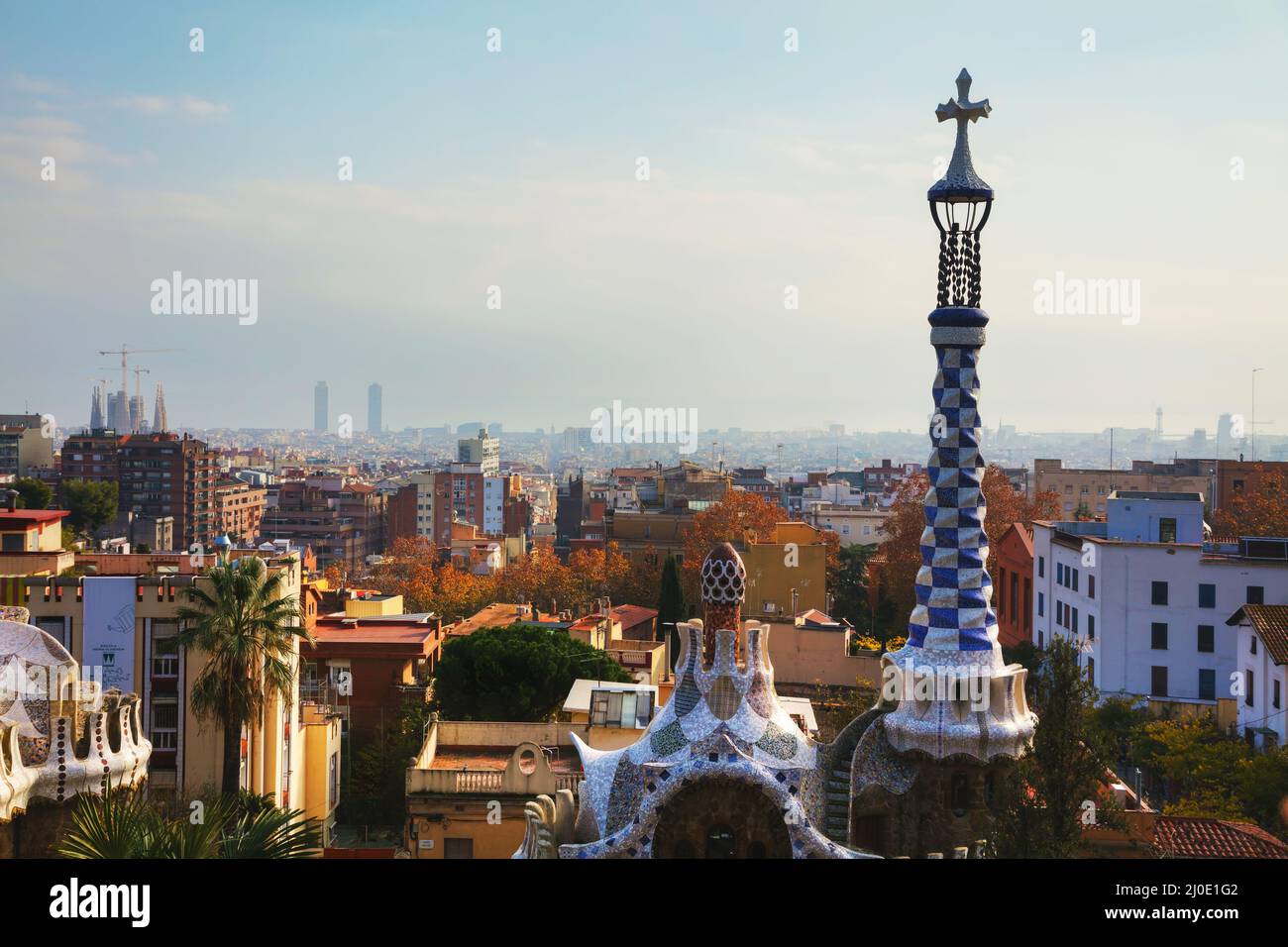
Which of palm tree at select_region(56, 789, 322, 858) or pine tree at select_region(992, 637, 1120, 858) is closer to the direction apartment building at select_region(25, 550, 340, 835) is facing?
the palm tree

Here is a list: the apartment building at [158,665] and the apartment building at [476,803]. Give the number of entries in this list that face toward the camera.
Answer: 2

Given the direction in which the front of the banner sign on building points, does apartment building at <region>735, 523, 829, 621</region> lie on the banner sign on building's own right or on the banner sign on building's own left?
on the banner sign on building's own left

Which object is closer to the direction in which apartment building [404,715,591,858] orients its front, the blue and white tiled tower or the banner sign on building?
the blue and white tiled tower

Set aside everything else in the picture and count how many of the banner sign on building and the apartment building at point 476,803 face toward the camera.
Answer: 2

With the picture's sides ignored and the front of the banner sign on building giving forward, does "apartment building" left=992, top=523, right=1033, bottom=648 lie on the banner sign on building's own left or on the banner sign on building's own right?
on the banner sign on building's own left

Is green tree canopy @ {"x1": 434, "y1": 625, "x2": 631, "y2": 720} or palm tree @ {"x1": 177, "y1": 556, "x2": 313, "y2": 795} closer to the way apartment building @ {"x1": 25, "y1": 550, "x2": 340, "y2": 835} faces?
the palm tree

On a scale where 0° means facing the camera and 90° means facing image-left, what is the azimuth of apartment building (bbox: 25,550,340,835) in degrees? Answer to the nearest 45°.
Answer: approximately 0°
